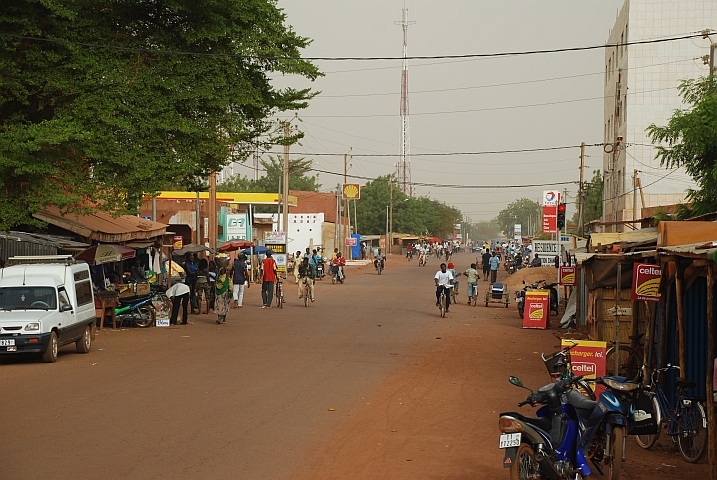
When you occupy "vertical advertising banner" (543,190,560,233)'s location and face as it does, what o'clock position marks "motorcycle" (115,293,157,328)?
The motorcycle is roughly at 1 o'clock from the vertical advertising banner.

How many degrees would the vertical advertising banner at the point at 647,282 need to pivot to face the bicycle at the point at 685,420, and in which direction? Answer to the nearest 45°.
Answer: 0° — it already faces it

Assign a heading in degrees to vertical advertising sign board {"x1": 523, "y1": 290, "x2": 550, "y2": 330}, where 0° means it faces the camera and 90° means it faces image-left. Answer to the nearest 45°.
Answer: approximately 0°

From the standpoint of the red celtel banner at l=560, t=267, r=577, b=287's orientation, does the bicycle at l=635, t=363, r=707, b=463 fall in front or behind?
in front

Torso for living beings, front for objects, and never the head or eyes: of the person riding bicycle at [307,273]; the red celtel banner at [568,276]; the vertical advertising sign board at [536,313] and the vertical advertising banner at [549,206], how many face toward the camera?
4

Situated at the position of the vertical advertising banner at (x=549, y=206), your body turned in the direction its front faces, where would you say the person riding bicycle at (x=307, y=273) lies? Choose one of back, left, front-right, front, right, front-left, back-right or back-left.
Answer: front-right

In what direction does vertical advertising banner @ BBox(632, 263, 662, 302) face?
toward the camera

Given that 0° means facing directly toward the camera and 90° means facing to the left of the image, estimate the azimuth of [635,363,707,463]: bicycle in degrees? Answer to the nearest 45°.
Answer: approximately 135°

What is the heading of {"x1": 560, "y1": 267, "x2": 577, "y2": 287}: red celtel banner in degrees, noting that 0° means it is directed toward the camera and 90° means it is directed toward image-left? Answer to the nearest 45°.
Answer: approximately 0°

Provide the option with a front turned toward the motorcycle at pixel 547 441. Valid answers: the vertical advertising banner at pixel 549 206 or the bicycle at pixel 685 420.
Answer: the vertical advertising banner

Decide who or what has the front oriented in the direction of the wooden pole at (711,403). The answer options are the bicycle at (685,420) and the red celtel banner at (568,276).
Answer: the red celtel banner

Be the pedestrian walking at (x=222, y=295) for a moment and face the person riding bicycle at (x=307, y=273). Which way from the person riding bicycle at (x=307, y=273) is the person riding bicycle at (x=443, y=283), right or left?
right

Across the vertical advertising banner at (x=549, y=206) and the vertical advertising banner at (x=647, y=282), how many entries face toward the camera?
2

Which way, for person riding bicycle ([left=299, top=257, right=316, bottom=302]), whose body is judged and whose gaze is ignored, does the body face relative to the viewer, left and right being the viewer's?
facing the viewer
